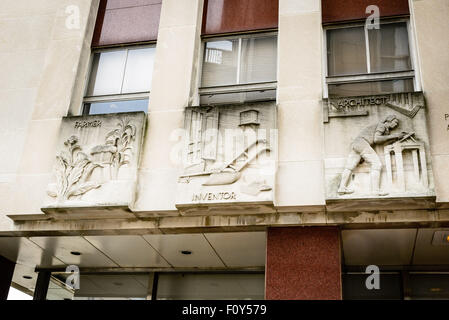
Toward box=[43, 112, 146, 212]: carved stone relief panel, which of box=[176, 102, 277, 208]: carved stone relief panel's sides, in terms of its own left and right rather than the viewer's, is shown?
right

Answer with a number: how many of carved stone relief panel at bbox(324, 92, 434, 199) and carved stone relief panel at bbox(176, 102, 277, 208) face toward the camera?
2

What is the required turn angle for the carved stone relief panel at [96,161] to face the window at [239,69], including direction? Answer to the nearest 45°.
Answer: approximately 90° to its left

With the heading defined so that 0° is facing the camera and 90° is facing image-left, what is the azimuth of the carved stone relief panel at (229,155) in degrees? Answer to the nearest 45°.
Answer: approximately 0°

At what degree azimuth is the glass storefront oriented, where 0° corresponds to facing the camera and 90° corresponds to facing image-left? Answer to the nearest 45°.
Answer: approximately 0°

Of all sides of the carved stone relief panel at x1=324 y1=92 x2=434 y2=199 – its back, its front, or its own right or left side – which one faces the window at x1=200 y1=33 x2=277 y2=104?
right

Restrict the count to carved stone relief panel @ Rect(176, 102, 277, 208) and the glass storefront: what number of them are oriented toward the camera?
2

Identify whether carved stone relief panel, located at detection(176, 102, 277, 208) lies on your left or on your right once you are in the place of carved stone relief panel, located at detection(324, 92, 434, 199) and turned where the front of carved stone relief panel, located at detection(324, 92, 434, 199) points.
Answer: on your right

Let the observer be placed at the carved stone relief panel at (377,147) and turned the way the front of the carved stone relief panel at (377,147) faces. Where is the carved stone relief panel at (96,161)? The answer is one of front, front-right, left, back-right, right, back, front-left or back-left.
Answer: right

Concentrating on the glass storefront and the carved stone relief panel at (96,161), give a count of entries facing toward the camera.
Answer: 2
